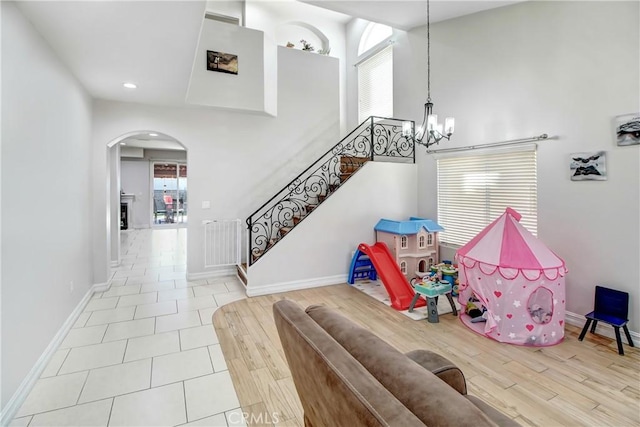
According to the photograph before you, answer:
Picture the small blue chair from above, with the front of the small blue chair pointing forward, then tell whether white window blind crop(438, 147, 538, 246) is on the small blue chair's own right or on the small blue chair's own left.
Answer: on the small blue chair's own right

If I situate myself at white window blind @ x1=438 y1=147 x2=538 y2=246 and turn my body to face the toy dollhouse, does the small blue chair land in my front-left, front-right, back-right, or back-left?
back-left

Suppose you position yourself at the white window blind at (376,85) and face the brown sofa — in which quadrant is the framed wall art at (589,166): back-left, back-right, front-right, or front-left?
front-left

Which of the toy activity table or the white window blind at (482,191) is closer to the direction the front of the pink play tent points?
the toy activity table

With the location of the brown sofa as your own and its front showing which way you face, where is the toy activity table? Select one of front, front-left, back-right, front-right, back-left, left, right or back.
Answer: front-left

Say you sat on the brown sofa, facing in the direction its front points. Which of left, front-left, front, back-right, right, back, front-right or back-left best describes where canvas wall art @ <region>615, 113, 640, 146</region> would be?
front

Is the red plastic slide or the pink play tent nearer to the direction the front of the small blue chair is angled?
the pink play tent

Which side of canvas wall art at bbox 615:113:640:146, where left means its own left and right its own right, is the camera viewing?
front

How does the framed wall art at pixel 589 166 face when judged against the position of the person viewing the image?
facing the viewer

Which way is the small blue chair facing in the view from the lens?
facing the viewer and to the left of the viewer
